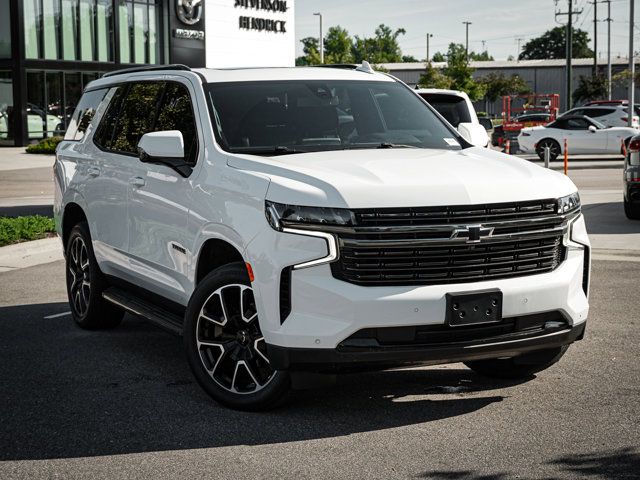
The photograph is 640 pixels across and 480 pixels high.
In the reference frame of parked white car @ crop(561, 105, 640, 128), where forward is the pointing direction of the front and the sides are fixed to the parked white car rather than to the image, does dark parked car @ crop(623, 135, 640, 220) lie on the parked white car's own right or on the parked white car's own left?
on the parked white car's own left

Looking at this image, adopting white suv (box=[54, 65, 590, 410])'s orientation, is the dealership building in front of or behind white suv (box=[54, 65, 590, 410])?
behind

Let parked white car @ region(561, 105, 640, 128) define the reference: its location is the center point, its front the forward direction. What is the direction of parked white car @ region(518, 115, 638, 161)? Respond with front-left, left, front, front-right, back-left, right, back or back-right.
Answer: left

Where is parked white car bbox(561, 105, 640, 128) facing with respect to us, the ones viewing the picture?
facing to the left of the viewer

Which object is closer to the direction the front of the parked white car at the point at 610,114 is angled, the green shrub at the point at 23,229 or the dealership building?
the dealership building

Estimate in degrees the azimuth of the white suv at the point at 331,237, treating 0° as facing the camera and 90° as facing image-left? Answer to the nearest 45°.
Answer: approximately 315°

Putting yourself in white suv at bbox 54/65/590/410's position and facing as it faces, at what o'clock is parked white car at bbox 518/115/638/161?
The parked white car is roughly at 8 o'clock from the white suv.

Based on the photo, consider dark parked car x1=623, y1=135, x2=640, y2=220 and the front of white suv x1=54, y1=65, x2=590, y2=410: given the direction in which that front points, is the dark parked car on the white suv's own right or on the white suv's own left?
on the white suv's own left
